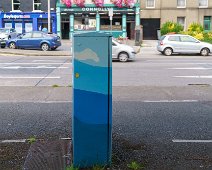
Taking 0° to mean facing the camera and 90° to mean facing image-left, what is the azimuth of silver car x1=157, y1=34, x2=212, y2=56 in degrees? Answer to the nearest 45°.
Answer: approximately 270°

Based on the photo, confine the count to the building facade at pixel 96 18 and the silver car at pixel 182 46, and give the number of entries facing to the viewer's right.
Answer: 1

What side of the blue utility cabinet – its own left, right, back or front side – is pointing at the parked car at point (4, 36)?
back

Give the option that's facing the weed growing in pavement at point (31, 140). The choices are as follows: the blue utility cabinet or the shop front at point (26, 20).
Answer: the shop front

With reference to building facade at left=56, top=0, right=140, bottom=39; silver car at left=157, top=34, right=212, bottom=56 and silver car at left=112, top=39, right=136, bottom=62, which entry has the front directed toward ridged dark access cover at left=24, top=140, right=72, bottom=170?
the building facade
